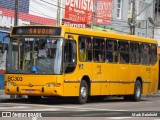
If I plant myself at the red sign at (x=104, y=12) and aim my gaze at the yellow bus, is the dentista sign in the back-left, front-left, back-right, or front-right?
front-right

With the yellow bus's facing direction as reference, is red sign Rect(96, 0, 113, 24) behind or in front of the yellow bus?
behind

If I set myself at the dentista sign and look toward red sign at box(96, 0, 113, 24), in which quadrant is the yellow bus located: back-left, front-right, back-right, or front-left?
back-right

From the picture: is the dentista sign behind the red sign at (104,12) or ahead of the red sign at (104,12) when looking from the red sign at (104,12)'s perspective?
ahead

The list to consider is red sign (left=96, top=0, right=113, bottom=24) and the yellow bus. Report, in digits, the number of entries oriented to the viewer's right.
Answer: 0

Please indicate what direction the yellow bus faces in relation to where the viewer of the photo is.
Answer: facing the viewer and to the left of the viewer

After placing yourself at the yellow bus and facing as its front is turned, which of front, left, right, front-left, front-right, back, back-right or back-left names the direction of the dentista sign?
back-right

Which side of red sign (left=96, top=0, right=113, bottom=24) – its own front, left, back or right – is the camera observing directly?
front

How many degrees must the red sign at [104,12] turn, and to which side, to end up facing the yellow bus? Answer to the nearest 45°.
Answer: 0° — it already faces it
